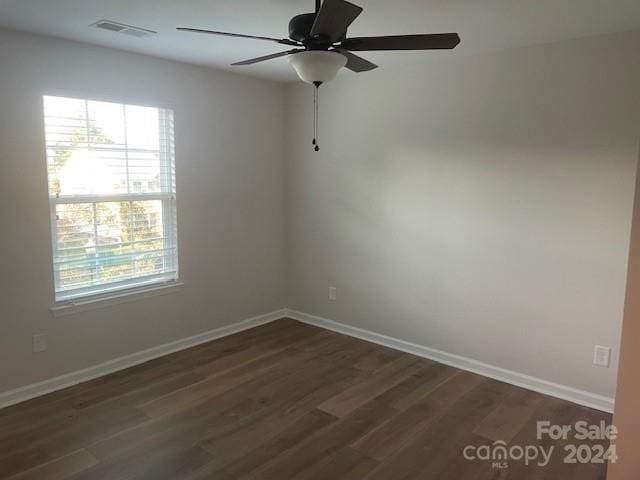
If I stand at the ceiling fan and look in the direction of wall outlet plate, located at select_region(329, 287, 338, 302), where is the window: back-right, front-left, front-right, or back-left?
front-left

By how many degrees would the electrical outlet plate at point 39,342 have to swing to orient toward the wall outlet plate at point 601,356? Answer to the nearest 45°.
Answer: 0° — it already faces it

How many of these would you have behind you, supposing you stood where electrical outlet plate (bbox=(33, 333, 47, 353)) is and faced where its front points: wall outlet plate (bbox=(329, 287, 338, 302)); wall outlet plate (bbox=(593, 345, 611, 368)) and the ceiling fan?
0

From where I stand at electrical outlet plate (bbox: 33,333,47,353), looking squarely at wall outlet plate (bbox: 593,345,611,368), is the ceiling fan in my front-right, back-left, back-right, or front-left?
front-right

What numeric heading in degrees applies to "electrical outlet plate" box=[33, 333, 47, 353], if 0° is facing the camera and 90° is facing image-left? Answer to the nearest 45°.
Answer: approximately 315°

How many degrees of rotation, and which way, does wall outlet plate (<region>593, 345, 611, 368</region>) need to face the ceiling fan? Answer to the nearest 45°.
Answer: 0° — it already faces it

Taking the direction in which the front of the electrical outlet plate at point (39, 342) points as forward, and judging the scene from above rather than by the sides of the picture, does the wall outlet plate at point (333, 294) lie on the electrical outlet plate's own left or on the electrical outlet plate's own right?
on the electrical outlet plate's own left

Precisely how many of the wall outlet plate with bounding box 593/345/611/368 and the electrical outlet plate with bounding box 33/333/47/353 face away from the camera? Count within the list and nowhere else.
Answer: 0

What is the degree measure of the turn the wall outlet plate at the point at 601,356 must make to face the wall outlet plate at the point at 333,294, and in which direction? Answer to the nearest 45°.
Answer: approximately 45° to its right

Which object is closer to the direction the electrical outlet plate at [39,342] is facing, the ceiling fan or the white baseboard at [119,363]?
the ceiling fan

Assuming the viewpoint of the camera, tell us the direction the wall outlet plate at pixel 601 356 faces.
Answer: facing the viewer and to the left of the viewer

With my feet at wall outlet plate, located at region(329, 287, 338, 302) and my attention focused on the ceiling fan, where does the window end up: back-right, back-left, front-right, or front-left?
front-right

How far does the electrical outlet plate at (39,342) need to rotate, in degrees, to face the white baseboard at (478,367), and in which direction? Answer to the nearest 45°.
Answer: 0° — it already faces it
